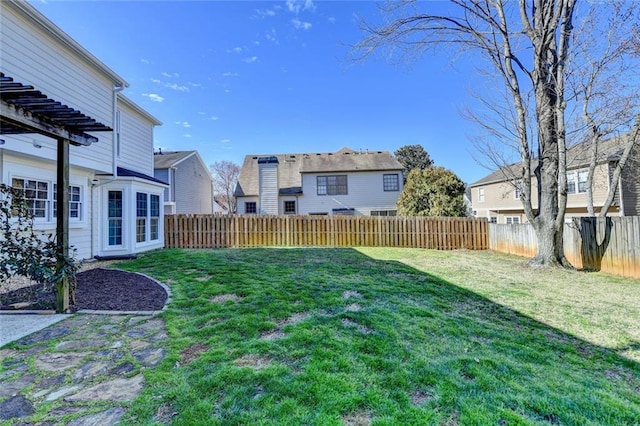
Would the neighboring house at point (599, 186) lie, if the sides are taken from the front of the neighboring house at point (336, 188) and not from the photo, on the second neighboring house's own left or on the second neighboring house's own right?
on the second neighboring house's own right

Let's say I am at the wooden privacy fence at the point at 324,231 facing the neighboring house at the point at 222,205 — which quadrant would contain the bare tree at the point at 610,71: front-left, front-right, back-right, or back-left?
back-right

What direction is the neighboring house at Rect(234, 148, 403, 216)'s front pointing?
away from the camera

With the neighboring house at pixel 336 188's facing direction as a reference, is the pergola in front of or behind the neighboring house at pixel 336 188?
behind

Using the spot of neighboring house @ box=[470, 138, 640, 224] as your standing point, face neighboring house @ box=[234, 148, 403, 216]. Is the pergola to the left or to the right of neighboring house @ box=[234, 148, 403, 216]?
left

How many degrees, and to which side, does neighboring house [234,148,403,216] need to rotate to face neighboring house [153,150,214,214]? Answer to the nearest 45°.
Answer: approximately 90° to its left

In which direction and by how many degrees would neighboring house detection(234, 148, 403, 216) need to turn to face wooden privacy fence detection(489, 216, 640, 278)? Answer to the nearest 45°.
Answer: approximately 135° to its right

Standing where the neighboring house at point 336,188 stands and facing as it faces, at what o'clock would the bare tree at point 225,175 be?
The bare tree is roughly at 11 o'clock from the neighboring house.

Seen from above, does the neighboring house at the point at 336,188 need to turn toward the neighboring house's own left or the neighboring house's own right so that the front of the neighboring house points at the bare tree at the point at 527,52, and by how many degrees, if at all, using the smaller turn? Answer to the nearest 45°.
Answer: approximately 135° to the neighboring house's own right

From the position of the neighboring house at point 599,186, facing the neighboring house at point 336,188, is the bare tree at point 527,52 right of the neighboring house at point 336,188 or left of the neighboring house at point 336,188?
left
